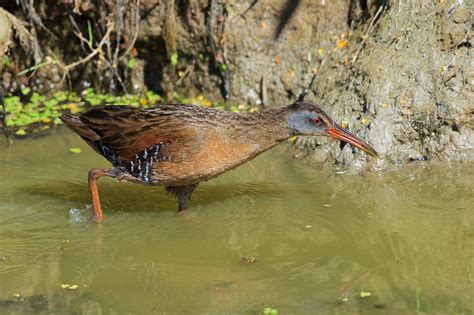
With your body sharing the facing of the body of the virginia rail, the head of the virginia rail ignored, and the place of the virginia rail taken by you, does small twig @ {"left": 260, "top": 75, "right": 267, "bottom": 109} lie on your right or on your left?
on your left

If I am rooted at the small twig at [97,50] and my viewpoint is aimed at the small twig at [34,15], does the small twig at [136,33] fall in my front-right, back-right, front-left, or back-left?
back-right

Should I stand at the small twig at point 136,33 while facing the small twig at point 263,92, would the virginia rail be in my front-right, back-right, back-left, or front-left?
front-right

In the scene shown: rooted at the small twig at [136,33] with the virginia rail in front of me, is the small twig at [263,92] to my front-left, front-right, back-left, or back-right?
front-left

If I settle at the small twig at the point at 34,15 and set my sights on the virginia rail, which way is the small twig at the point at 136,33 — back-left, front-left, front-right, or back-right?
front-left

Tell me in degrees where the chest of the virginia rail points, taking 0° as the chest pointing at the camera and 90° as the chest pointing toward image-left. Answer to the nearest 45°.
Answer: approximately 270°

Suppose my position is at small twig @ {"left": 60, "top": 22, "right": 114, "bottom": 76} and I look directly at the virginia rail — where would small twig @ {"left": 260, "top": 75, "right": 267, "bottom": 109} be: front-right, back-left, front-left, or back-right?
front-left

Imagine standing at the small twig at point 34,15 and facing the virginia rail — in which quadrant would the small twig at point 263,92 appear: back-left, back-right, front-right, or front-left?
front-left

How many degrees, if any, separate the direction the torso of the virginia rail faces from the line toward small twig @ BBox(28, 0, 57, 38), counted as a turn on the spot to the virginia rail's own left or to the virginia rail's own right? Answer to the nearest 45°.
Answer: approximately 135° to the virginia rail's own left

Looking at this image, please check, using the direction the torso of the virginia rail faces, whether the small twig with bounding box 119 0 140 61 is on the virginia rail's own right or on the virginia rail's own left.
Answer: on the virginia rail's own left

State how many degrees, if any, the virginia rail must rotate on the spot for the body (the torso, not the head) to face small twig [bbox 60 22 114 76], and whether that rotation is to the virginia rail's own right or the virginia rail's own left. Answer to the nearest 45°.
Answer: approximately 135° to the virginia rail's own left
